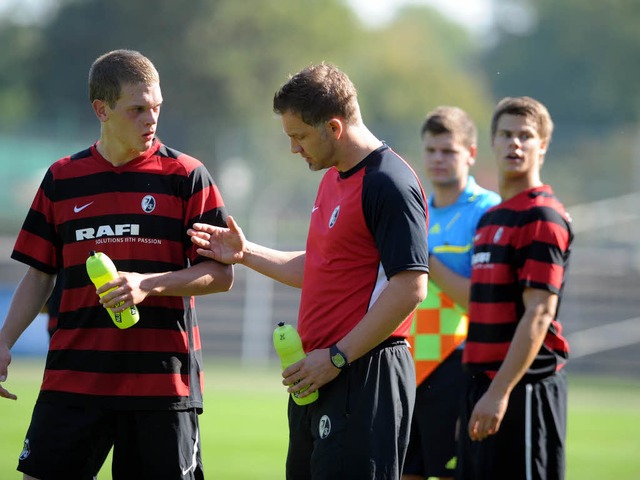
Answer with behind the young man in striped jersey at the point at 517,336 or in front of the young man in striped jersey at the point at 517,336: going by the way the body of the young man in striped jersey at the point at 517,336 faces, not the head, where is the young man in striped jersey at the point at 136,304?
in front

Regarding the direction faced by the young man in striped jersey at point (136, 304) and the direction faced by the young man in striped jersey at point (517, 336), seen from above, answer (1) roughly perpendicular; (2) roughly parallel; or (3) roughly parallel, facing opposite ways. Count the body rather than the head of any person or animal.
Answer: roughly perpendicular

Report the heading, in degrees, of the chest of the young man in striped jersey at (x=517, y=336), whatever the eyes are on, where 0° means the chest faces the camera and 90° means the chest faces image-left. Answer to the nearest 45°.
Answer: approximately 45°

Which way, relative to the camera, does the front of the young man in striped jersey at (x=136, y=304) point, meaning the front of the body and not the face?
toward the camera

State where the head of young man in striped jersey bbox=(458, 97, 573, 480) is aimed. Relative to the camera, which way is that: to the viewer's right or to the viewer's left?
to the viewer's left

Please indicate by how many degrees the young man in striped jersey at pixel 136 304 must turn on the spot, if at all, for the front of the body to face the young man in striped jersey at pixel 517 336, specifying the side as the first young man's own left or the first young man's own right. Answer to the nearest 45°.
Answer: approximately 90° to the first young man's own left
